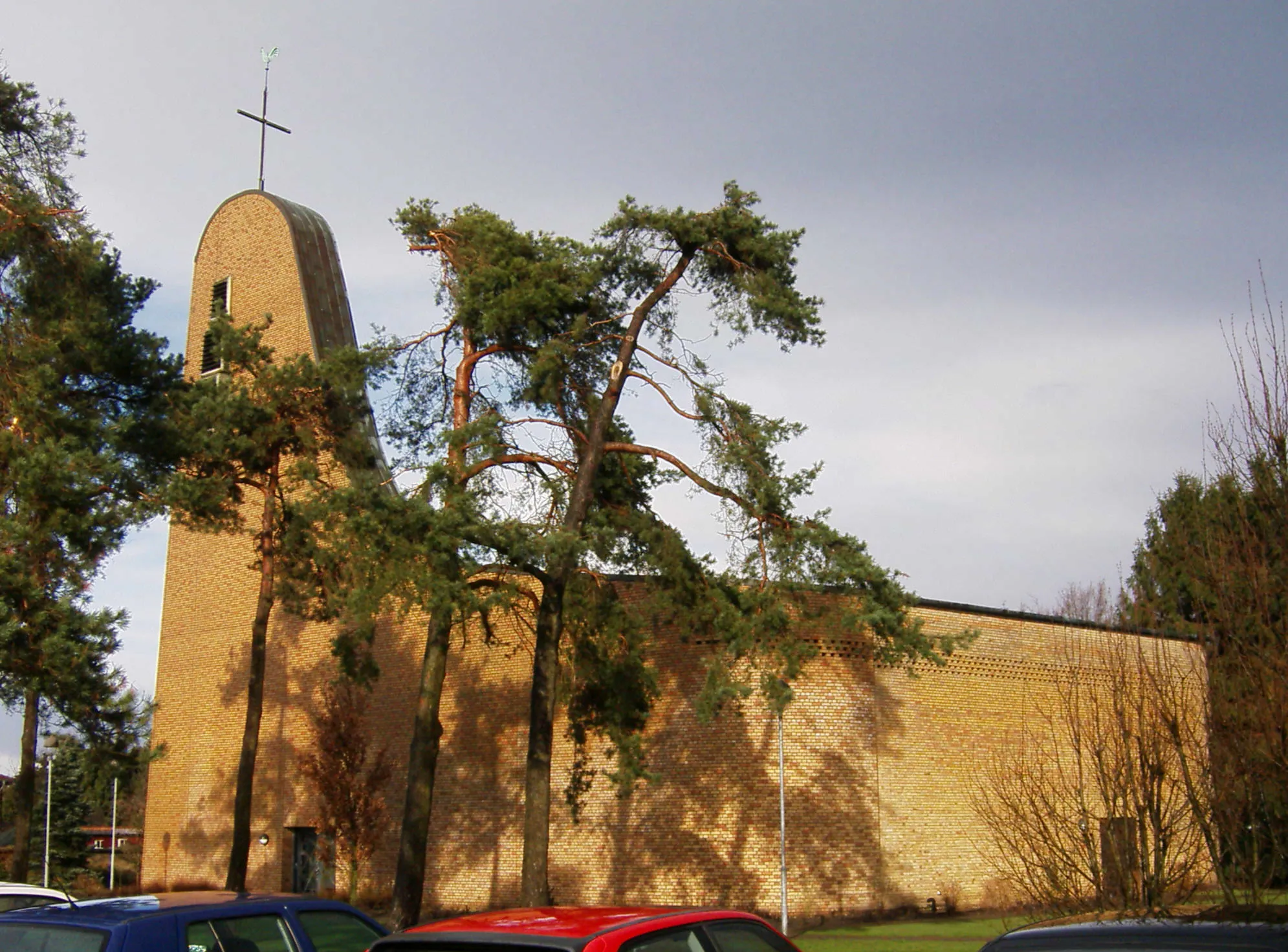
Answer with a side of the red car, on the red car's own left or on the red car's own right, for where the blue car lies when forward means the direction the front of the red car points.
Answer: on the red car's own left

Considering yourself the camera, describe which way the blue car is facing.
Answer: facing away from the viewer and to the right of the viewer

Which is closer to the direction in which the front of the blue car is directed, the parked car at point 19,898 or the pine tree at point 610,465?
the pine tree

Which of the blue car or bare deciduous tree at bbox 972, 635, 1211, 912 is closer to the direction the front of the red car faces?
the bare deciduous tree

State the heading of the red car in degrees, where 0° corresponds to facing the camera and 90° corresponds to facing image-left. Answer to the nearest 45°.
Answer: approximately 225°

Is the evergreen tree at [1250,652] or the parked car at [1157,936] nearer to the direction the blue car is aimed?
the evergreen tree

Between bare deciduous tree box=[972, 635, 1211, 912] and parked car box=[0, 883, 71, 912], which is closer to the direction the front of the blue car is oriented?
the bare deciduous tree

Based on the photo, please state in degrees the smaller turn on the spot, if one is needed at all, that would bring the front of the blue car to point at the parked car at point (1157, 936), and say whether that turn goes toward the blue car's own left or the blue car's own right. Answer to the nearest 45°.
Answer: approximately 90° to the blue car's own right

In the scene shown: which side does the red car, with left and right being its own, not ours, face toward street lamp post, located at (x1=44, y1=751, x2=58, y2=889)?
left
